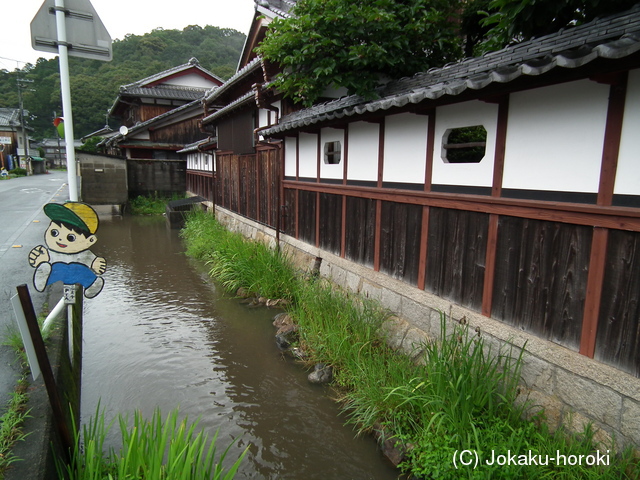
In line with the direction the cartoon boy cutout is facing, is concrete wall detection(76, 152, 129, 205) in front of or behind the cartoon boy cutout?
behind

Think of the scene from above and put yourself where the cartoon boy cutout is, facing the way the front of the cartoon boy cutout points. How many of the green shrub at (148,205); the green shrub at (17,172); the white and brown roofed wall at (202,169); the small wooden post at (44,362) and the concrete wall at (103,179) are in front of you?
1

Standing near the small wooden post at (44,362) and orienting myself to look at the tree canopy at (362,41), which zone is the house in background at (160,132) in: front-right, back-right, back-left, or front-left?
front-left

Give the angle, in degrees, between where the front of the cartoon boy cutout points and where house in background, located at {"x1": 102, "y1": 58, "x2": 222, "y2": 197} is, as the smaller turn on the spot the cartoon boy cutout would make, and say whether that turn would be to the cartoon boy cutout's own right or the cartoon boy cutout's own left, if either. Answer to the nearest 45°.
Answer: approximately 180°

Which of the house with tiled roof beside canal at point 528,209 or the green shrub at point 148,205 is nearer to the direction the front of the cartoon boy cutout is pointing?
the house with tiled roof beside canal

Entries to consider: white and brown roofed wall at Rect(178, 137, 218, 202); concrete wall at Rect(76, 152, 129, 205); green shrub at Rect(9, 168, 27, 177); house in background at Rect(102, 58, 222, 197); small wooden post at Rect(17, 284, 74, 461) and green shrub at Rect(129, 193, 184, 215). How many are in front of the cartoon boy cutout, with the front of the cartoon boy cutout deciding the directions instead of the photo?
1

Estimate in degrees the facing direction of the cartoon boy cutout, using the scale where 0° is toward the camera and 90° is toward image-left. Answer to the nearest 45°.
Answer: approximately 0°

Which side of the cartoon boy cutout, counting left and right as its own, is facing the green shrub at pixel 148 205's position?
back

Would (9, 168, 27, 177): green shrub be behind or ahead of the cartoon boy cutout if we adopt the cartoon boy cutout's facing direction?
behind

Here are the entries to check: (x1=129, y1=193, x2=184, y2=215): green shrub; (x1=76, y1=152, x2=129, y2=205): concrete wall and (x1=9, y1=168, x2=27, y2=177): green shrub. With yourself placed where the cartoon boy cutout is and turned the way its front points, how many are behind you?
3

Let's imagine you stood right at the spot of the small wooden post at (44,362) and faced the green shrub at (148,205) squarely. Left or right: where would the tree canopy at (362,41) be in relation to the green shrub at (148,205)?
right

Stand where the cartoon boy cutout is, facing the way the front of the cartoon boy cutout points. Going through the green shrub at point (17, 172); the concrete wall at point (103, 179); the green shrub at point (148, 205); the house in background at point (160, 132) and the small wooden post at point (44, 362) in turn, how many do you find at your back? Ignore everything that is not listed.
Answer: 4

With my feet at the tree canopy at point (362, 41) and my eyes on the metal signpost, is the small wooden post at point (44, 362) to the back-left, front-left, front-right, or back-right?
front-left

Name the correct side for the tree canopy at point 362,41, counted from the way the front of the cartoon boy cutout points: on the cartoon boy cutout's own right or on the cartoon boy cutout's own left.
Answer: on the cartoon boy cutout's own left

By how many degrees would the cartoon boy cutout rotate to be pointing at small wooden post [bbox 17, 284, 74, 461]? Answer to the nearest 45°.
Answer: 0° — it already faces it
